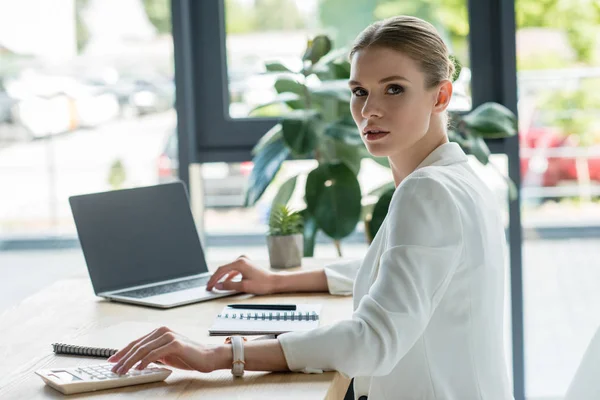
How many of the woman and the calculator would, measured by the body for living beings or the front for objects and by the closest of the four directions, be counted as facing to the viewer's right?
1

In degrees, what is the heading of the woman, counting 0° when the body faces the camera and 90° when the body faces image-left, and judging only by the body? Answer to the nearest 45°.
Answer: approximately 90°

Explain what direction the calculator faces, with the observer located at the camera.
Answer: facing to the right of the viewer

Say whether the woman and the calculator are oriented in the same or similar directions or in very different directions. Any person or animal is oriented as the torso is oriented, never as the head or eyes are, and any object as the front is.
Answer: very different directions

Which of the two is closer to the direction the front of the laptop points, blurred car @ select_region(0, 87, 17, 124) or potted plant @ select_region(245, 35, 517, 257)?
the potted plant

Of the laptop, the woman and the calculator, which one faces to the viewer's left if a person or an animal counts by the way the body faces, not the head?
the woman

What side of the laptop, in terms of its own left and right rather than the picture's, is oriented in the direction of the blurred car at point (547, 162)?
left

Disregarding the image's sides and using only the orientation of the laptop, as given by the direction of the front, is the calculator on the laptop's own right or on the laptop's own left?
on the laptop's own right

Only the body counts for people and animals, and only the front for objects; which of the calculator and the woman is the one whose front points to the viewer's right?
the calculator
